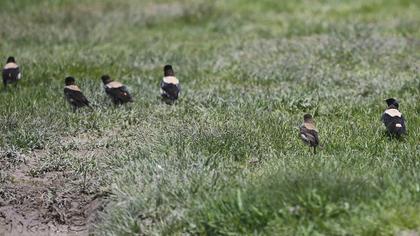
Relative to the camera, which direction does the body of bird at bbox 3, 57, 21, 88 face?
away from the camera

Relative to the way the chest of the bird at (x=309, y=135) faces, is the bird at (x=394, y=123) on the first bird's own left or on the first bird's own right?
on the first bird's own right

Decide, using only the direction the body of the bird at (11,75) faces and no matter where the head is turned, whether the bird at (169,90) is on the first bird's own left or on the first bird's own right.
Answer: on the first bird's own right

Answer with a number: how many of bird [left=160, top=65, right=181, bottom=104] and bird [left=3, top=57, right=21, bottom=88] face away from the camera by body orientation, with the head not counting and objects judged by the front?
2

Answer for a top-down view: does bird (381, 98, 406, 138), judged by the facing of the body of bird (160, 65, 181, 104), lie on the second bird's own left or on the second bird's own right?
on the second bird's own right

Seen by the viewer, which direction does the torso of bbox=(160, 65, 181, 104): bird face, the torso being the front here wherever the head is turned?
away from the camera

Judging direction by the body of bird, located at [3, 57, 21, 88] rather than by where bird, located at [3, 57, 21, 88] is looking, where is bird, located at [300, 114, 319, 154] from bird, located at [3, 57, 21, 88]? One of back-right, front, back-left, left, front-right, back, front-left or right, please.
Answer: back-right

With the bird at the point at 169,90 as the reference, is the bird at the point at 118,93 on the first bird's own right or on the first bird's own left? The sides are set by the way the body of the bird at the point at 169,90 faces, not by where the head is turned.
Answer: on the first bird's own left

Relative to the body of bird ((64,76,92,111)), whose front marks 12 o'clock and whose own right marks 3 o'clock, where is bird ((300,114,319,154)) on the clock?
bird ((300,114,319,154)) is roughly at 6 o'clock from bird ((64,76,92,111)).

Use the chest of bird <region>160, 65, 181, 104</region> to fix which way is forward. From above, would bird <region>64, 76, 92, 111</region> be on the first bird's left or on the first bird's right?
on the first bird's left
